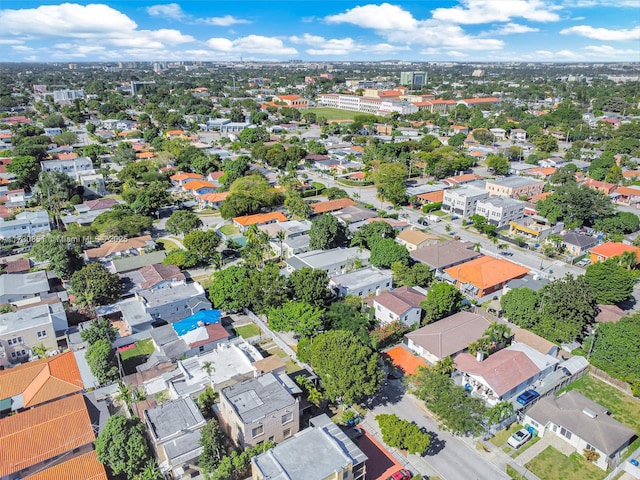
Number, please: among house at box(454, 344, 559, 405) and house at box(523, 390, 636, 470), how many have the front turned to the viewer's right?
0

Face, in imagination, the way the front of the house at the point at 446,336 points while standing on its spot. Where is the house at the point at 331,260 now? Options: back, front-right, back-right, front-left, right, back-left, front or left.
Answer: right

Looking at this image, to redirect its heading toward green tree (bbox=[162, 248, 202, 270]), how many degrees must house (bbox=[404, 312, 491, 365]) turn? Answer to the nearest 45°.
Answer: approximately 45° to its right

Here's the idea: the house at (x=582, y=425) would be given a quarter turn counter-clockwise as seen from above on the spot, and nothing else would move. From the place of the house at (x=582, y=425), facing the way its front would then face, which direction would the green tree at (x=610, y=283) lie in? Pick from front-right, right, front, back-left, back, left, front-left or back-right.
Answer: back-left

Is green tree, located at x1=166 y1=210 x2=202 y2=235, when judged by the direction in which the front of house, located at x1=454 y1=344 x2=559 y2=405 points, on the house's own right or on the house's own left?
on the house's own right

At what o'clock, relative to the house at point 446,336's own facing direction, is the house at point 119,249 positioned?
the house at point 119,249 is roughly at 2 o'clock from the house at point 446,336.

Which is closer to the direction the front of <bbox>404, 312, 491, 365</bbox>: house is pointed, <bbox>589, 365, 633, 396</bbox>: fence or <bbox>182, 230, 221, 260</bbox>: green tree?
the green tree

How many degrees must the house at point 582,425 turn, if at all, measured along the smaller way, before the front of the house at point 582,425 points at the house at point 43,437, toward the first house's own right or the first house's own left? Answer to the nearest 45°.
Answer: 0° — it already faces it

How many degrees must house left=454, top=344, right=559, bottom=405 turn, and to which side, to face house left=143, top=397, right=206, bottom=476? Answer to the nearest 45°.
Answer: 0° — it already faces it

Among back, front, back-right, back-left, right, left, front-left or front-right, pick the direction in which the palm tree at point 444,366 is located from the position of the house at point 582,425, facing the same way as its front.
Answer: front-right

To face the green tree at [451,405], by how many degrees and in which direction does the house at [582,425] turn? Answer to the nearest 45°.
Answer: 0° — it already faces it
